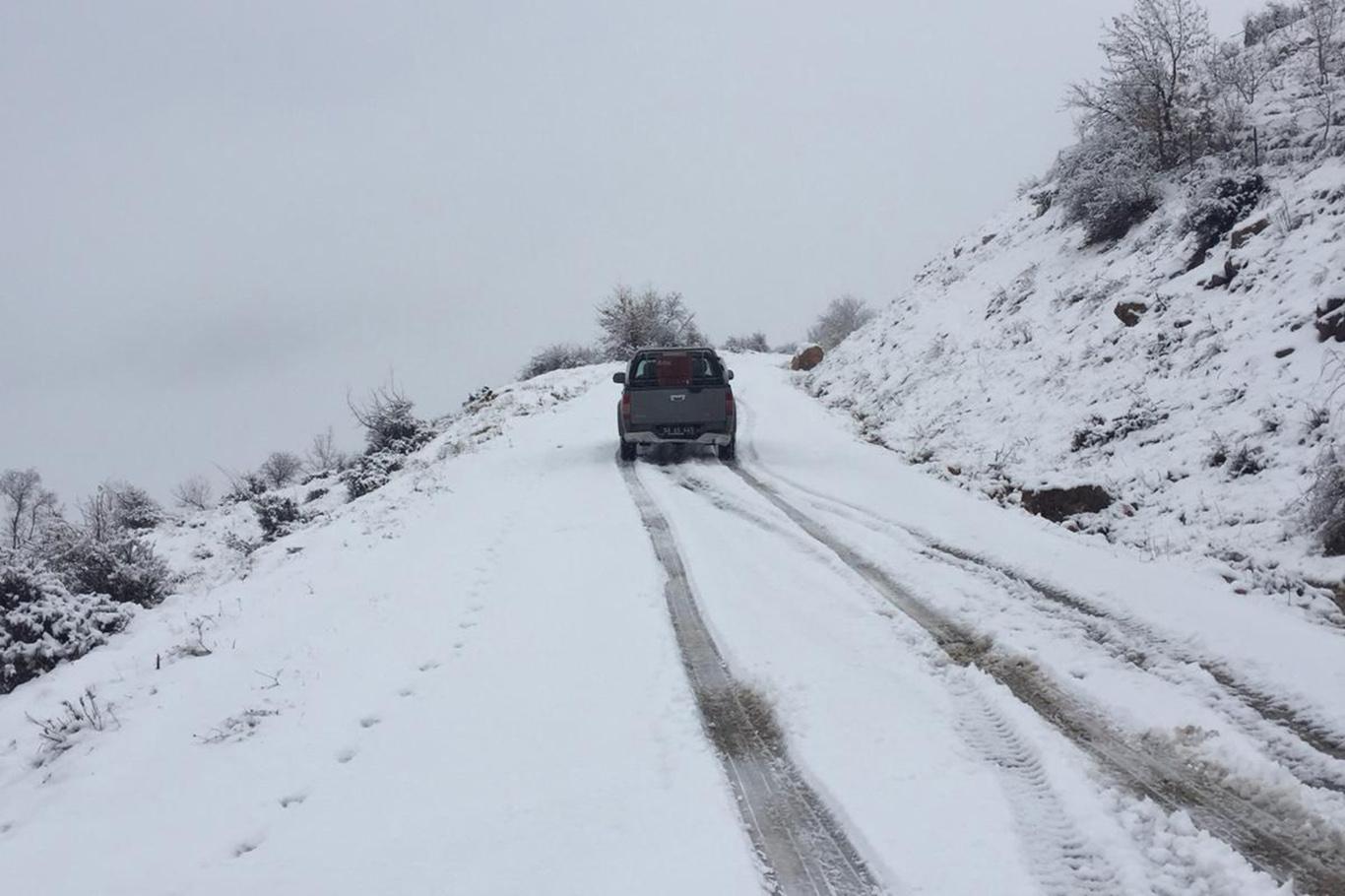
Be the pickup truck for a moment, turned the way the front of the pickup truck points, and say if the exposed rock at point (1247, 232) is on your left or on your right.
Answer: on your right

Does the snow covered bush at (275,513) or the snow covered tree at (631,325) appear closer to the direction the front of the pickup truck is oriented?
the snow covered tree

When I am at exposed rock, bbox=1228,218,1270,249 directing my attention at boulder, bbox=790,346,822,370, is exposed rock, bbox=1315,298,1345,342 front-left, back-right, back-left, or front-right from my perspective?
back-left

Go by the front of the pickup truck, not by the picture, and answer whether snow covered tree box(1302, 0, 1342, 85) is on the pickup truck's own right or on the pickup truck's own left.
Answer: on the pickup truck's own right

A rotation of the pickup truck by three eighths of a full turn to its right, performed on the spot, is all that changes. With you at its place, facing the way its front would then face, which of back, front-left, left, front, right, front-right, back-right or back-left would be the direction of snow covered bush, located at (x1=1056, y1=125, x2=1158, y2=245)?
front-left

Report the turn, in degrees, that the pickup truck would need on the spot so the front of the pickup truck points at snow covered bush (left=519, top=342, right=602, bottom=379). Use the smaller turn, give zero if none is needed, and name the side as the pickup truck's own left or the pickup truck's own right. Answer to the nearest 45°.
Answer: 0° — it already faces it

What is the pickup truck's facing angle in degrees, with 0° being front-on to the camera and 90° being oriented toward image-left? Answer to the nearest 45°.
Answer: approximately 180°

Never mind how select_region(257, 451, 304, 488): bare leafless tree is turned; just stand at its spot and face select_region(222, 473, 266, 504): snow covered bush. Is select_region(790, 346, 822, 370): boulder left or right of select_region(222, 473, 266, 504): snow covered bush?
left

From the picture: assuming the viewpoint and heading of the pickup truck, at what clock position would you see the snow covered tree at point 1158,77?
The snow covered tree is roughly at 3 o'clock from the pickup truck.
